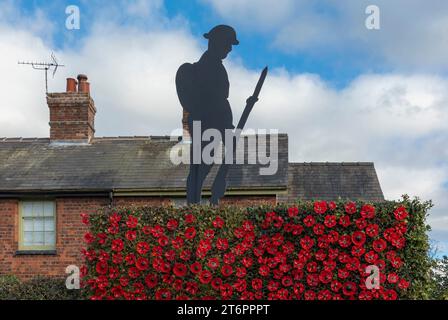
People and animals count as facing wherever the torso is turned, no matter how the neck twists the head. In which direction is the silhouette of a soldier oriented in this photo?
to the viewer's right

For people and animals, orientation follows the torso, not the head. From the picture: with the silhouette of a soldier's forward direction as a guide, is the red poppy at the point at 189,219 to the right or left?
on its right

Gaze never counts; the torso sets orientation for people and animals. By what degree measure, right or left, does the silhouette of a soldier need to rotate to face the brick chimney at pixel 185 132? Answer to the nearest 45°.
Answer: approximately 90° to its left

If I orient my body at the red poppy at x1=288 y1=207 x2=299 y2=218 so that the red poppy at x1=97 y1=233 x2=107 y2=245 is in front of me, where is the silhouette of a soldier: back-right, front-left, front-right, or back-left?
front-right

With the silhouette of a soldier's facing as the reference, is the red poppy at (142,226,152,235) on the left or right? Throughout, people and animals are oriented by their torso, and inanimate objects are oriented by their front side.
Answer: on its right
